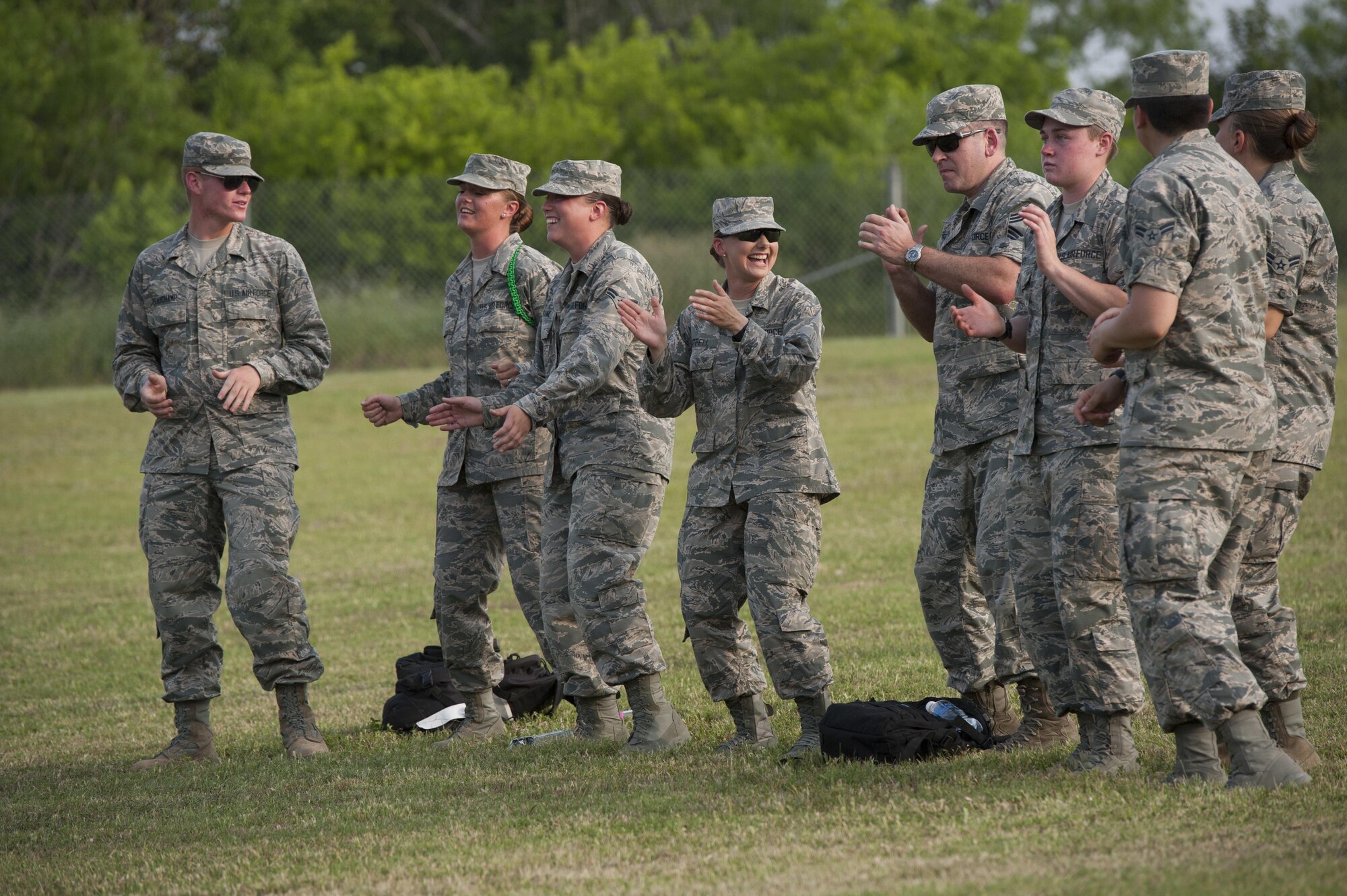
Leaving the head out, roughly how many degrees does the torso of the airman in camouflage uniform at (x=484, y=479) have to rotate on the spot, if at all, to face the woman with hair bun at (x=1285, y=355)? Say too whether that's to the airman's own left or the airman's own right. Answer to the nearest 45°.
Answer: approximately 90° to the airman's own left

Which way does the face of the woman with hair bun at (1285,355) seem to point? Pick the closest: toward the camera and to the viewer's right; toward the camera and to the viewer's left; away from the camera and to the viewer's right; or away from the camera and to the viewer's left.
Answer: away from the camera and to the viewer's left

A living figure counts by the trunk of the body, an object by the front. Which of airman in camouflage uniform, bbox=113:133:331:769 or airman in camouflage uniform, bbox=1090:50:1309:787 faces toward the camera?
airman in camouflage uniform, bbox=113:133:331:769

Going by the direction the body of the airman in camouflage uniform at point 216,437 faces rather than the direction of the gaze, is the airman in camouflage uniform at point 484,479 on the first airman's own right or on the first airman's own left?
on the first airman's own left

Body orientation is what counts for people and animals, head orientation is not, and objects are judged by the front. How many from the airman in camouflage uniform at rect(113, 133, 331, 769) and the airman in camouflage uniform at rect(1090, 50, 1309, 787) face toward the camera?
1

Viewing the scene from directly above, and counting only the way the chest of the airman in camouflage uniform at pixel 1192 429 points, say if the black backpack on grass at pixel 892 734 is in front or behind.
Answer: in front

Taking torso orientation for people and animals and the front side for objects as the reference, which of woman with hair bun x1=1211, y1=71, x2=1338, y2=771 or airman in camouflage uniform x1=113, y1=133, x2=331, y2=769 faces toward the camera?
the airman in camouflage uniform

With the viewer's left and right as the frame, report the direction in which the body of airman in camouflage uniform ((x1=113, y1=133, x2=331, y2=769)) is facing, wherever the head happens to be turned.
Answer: facing the viewer

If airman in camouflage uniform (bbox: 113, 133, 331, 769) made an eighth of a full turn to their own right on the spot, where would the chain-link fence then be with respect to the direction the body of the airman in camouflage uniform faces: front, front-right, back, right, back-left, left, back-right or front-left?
back-right
